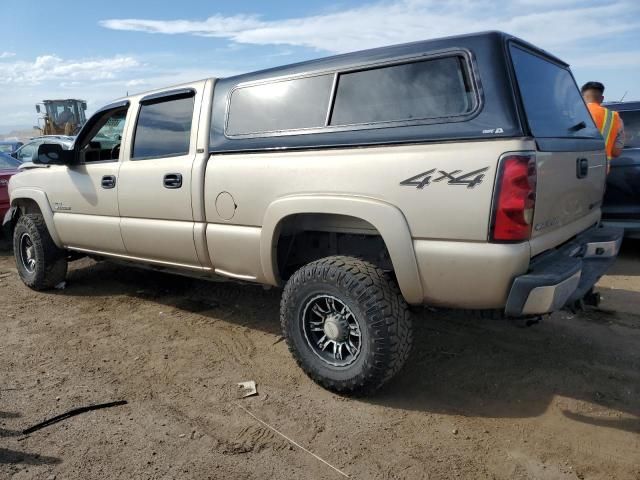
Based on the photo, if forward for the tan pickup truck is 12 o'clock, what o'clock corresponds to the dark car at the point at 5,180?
The dark car is roughly at 12 o'clock from the tan pickup truck.

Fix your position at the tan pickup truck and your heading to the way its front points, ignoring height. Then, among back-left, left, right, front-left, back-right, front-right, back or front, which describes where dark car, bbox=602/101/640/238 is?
right

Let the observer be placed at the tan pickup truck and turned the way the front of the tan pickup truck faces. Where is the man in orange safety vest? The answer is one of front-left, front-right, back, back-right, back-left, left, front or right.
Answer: right

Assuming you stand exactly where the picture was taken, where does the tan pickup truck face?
facing away from the viewer and to the left of the viewer

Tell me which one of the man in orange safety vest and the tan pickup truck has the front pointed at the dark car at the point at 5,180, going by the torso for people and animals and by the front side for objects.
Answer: the tan pickup truck
